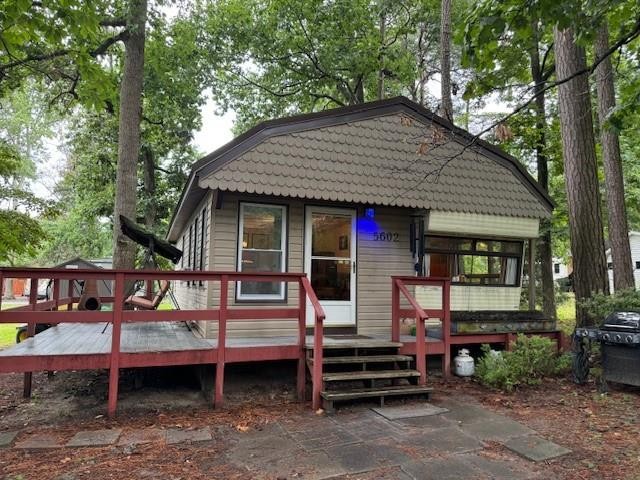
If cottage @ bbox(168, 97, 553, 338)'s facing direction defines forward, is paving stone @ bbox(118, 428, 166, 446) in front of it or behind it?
in front

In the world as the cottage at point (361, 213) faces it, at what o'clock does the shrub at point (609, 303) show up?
The shrub is roughly at 9 o'clock from the cottage.

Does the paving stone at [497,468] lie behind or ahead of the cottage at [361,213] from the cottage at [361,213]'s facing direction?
ahead

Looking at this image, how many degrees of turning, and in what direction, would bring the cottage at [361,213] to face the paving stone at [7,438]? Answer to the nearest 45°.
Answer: approximately 45° to its right

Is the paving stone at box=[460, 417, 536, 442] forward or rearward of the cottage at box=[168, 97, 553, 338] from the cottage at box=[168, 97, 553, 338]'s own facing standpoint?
forward

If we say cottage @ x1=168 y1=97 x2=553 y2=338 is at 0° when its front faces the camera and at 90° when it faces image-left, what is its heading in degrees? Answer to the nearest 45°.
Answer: approximately 0°

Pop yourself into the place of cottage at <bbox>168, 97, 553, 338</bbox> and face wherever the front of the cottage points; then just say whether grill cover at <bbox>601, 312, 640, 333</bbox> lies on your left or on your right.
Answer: on your left

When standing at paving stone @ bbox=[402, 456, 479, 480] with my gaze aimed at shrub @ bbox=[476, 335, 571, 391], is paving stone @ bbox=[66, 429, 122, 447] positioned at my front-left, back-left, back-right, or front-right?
back-left

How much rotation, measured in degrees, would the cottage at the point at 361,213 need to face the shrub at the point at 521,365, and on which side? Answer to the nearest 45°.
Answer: approximately 90° to its left

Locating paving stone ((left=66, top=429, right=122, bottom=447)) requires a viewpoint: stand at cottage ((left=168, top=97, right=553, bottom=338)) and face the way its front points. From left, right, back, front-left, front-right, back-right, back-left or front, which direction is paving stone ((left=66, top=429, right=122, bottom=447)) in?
front-right

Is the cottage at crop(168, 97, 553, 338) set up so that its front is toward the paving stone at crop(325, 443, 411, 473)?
yes

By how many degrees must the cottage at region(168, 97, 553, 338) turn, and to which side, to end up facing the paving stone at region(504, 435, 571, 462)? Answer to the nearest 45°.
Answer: approximately 45° to its left

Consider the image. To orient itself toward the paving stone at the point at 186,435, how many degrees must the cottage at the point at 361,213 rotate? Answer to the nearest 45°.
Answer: approximately 45° to its right

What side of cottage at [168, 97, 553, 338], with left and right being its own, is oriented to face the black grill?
left
